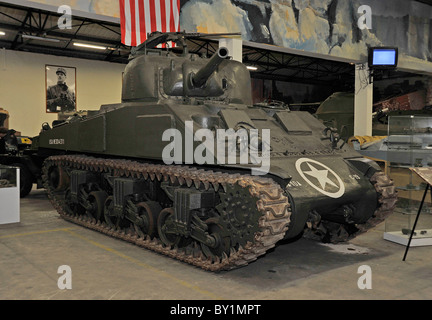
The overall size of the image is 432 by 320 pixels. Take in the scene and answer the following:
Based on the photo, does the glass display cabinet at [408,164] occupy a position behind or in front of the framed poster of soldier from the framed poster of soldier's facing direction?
in front

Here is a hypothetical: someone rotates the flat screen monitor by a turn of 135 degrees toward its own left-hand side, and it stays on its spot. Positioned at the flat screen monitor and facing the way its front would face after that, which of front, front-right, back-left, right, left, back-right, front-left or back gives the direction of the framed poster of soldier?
back-left

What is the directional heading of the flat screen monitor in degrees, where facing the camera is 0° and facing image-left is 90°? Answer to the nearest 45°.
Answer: approximately 0°

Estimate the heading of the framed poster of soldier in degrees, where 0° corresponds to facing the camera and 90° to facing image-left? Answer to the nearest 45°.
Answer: approximately 0°

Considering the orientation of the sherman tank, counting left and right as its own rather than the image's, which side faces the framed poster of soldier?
back

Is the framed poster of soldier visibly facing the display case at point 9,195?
yes

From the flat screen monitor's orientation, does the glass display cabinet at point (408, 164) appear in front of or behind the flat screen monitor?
in front

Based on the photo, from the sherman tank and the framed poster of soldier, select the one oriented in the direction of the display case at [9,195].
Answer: the framed poster of soldier

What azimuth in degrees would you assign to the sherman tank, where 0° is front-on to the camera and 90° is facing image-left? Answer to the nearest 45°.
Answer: approximately 315°

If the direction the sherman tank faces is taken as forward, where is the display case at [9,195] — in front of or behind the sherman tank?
behind
